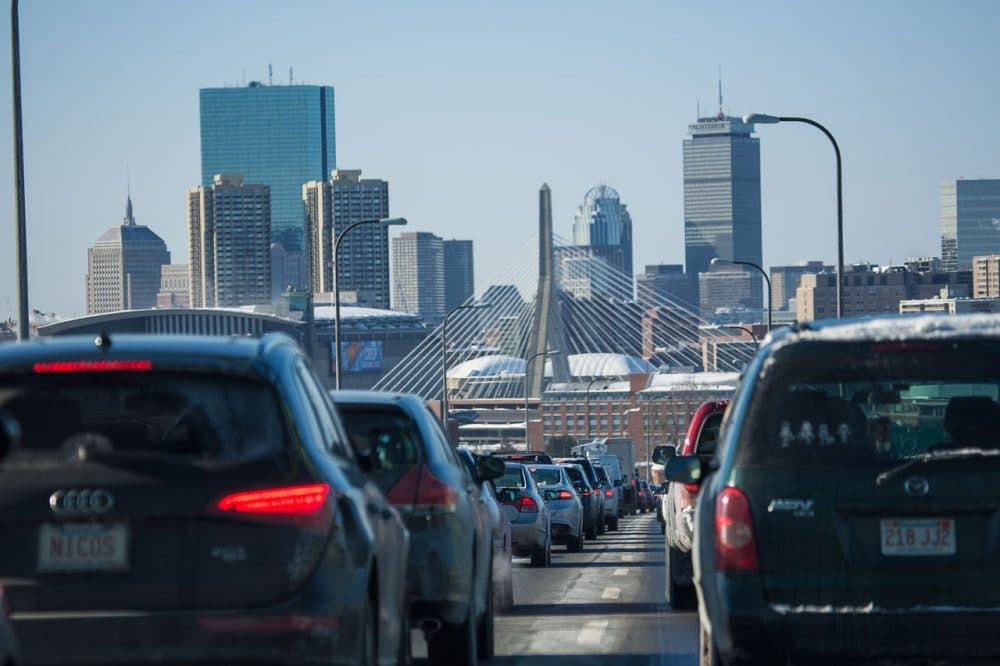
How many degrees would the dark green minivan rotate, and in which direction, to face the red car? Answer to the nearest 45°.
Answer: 0° — it already faces it

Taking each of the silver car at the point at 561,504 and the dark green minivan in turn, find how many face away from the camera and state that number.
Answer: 2

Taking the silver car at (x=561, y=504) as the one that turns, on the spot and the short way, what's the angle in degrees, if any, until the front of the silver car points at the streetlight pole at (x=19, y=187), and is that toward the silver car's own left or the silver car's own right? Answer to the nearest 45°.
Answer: approximately 135° to the silver car's own left

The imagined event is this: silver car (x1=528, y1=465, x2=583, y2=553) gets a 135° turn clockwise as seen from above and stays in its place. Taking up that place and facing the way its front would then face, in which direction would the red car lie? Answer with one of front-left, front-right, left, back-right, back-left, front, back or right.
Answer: front-right

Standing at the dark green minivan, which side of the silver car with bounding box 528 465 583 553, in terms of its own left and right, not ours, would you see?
back

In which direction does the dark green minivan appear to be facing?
away from the camera

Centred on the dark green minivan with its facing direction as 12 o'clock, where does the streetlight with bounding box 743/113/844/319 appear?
The streetlight is roughly at 12 o'clock from the dark green minivan.

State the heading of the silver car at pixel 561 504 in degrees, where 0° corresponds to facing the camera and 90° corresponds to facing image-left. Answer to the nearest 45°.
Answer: approximately 180°
